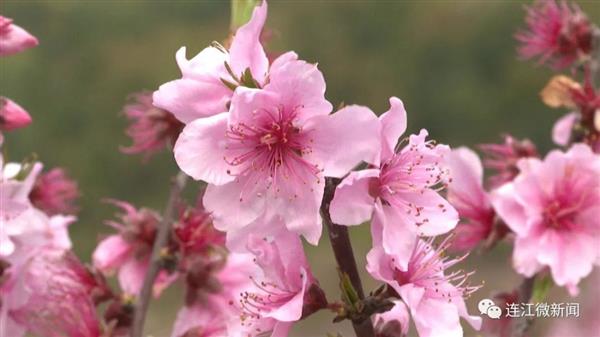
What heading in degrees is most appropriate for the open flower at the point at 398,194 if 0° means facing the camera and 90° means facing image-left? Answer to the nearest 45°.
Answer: approximately 315°
